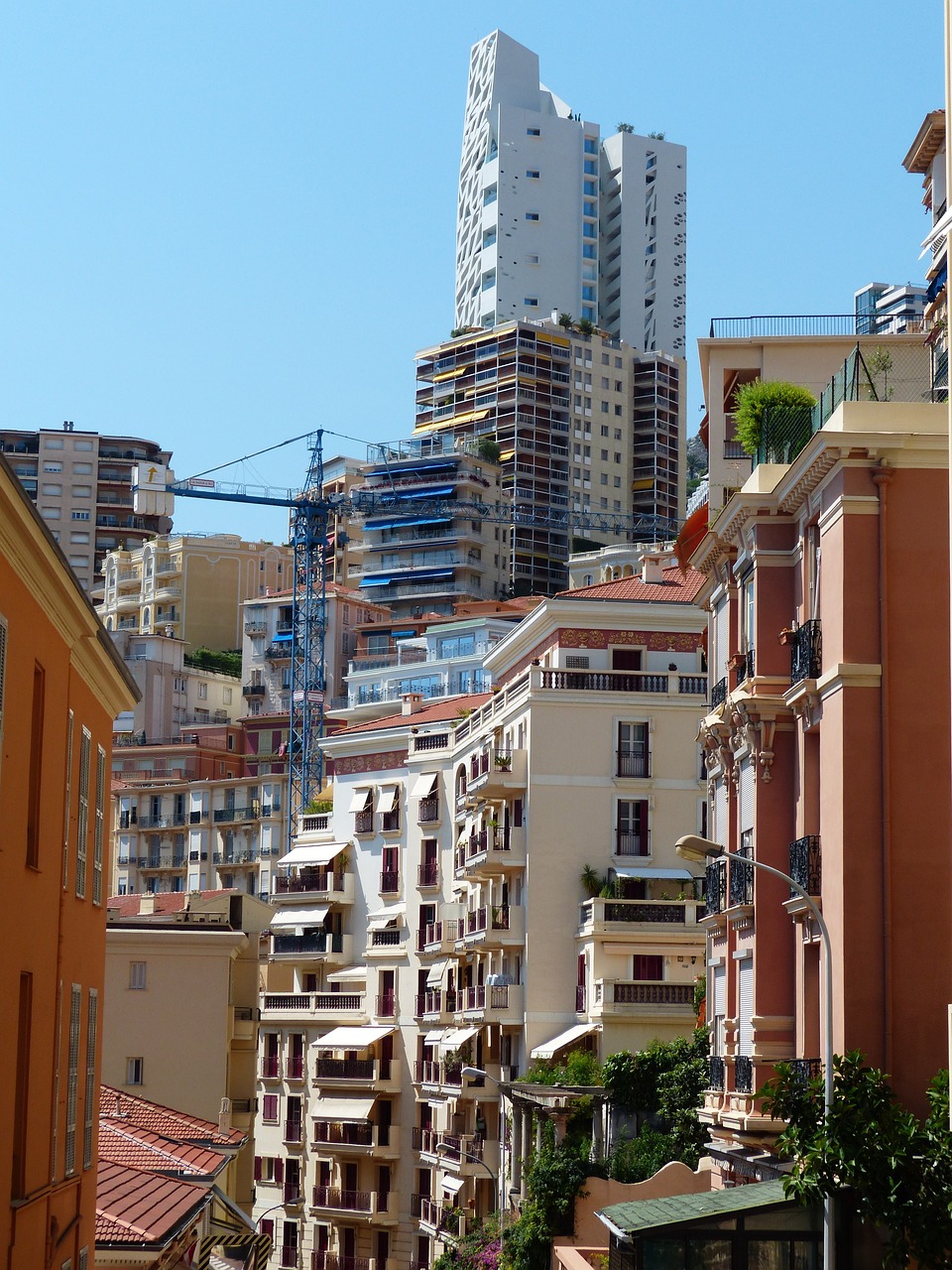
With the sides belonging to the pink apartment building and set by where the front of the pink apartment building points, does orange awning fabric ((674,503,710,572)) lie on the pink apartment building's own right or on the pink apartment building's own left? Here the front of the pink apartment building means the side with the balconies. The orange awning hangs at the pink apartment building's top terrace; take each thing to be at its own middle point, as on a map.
on the pink apartment building's own right

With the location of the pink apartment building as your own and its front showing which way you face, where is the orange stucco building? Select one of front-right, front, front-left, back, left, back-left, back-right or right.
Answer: front-left

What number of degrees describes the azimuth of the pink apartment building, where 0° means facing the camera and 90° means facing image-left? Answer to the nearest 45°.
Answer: approximately 90°
